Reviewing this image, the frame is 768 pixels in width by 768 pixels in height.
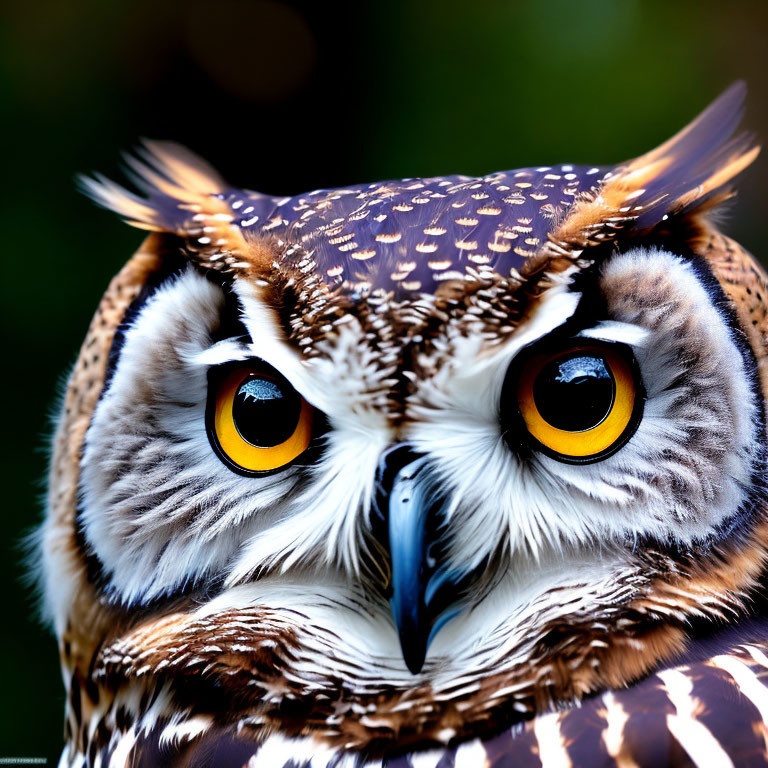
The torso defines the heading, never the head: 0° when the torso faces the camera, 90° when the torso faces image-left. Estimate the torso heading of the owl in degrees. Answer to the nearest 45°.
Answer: approximately 0°
